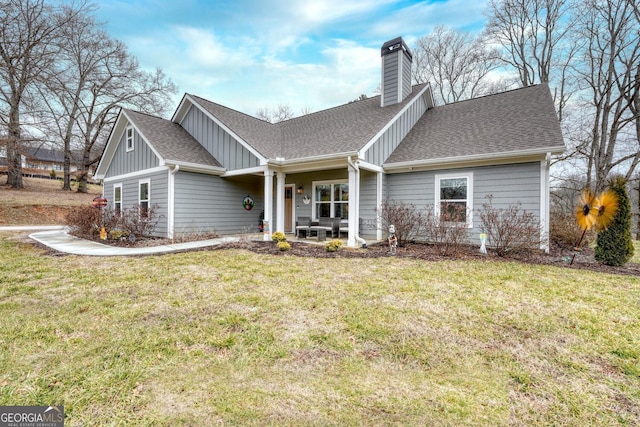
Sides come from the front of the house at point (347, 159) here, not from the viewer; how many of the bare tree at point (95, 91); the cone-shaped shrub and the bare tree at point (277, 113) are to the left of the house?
1

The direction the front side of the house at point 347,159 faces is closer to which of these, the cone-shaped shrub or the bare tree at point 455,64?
the cone-shaped shrub

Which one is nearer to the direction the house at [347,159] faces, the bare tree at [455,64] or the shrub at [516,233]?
the shrub

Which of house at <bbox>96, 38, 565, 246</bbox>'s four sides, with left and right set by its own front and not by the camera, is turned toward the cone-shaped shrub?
left

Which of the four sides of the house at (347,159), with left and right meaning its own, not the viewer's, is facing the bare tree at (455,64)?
back

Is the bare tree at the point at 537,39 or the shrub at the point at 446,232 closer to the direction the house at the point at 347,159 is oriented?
the shrub

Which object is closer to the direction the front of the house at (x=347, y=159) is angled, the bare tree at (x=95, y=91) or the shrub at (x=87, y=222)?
the shrub

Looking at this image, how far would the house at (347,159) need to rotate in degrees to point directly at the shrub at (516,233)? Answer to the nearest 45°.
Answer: approximately 90° to its left

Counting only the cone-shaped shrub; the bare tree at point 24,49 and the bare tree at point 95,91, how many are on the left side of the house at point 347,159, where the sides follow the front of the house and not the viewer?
1

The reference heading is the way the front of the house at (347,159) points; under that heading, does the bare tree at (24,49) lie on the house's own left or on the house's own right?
on the house's own right

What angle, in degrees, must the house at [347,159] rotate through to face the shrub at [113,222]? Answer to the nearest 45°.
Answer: approximately 45° to its right

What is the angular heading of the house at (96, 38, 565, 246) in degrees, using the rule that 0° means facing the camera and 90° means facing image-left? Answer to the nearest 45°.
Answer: approximately 45°
